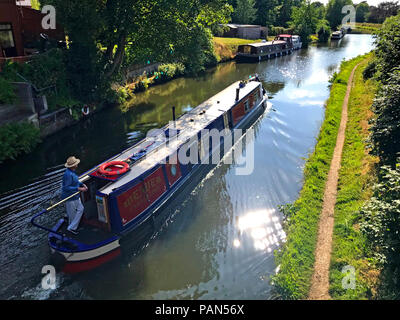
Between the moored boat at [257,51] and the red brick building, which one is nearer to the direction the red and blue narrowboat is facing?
the moored boat

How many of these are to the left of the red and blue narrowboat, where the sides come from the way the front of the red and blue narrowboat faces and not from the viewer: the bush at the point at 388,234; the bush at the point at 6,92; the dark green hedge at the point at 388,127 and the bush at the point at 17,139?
2

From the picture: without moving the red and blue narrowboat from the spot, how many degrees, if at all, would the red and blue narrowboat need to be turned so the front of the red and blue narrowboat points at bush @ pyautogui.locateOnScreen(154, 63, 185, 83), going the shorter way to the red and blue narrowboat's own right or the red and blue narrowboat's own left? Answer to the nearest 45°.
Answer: approximately 45° to the red and blue narrowboat's own left

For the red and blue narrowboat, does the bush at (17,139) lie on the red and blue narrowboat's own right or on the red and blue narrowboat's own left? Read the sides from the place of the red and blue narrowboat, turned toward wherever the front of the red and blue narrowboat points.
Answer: on the red and blue narrowboat's own left

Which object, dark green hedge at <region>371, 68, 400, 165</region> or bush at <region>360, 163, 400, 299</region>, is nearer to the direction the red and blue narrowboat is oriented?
the dark green hedge

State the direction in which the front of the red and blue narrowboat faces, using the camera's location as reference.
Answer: facing away from the viewer and to the right of the viewer

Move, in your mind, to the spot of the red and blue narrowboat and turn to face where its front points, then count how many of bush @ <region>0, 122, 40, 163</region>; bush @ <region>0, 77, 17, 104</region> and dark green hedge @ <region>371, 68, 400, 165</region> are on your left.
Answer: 2

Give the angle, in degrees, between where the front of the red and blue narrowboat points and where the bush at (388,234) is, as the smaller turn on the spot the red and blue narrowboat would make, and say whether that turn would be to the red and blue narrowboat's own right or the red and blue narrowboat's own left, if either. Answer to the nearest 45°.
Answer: approximately 90° to the red and blue narrowboat's own right
